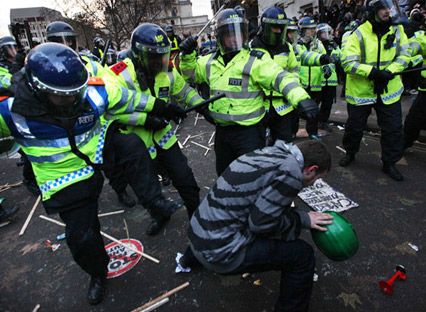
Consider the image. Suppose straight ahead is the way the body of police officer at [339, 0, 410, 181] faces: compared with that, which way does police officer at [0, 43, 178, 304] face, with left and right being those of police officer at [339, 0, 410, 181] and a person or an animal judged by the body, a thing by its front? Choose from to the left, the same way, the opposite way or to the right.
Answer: to the left

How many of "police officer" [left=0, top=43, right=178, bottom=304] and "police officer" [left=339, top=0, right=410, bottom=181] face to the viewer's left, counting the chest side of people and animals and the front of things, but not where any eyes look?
0

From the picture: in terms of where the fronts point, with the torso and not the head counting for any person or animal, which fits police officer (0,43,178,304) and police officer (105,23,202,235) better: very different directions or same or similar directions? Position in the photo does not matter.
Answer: same or similar directions

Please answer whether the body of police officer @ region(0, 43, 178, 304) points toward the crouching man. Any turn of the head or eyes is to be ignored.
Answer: yes

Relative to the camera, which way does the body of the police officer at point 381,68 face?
toward the camera

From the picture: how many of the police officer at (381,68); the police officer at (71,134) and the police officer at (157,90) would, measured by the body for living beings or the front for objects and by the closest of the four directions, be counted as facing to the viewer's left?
0

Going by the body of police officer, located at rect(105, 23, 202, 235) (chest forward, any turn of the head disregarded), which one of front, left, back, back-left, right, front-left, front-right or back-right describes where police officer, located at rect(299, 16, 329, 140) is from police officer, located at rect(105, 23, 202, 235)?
left

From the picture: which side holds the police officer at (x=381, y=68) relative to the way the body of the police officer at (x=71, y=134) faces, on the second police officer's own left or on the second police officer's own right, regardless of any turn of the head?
on the second police officer's own left

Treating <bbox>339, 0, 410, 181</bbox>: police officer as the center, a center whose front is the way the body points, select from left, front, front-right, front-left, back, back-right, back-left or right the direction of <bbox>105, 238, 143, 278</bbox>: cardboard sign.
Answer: front-right

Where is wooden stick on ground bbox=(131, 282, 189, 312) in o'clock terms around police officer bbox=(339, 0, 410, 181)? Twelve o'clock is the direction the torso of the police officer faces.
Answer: The wooden stick on ground is roughly at 1 o'clock from the police officer.

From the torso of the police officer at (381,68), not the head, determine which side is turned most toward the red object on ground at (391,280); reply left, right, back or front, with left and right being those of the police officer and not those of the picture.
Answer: front

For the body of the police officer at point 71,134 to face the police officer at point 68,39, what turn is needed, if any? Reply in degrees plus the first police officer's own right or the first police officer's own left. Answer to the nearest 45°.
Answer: approximately 135° to the first police officer's own left

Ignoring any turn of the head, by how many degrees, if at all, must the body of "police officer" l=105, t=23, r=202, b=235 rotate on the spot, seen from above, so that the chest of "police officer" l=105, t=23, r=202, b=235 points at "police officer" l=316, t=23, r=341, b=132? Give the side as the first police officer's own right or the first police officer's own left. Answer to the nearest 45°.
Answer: approximately 90° to the first police officer's own left
